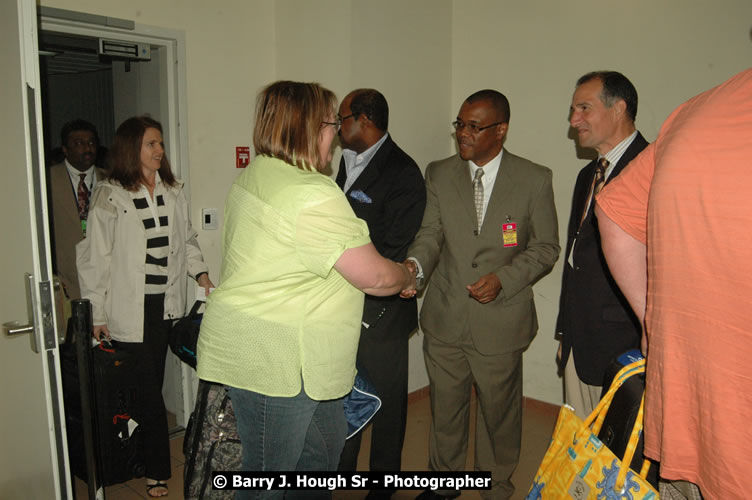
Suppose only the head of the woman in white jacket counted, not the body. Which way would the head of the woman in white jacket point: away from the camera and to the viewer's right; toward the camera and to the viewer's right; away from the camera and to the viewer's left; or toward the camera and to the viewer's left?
toward the camera and to the viewer's right

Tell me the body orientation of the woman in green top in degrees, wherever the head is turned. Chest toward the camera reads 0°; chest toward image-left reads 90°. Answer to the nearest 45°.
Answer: approximately 225°

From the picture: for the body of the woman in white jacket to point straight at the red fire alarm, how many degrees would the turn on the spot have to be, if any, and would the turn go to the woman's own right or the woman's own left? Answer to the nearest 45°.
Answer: approximately 90° to the woman's own left

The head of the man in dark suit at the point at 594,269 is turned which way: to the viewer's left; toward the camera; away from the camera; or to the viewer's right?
to the viewer's left

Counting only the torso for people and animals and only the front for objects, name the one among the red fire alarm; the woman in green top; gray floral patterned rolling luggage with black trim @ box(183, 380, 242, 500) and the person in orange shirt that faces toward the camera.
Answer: the red fire alarm

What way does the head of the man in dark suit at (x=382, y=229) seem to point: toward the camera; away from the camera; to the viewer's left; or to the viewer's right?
to the viewer's left

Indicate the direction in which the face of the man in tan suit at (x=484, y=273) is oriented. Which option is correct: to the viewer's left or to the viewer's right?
to the viewer's left

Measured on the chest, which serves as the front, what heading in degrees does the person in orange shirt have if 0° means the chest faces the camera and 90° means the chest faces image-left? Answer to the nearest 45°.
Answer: approximately 180°

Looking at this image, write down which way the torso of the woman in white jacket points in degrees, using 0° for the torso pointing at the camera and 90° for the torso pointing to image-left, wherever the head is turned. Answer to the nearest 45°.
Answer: approximately 315°
